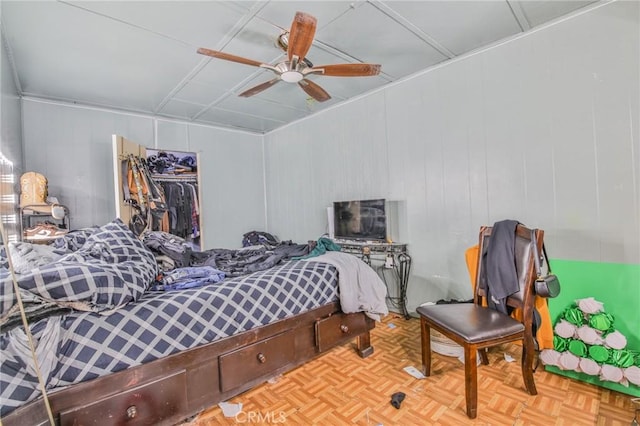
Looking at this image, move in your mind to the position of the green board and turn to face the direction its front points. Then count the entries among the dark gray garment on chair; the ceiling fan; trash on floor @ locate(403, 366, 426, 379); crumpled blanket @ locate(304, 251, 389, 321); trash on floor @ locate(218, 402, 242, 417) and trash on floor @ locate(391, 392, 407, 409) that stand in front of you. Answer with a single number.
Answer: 6

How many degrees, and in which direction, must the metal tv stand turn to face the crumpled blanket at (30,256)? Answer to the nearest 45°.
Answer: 0° — it already faces it

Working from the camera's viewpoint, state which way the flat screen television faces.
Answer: facing the viewer and to the left of the viewer

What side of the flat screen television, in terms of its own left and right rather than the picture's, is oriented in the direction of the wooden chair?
left

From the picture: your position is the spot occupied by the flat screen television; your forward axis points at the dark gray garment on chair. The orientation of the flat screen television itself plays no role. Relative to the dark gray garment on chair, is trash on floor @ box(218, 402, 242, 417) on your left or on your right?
right

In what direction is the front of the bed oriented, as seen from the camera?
facing away from the viewer and to the right of the viewer

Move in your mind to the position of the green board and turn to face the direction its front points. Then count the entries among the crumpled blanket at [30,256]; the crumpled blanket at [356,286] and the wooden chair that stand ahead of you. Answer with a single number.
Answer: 3

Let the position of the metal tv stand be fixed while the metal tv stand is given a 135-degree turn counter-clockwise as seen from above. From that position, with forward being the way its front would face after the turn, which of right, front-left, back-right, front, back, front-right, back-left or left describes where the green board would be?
front-right

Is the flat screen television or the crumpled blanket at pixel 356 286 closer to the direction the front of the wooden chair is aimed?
the crumpled blanket

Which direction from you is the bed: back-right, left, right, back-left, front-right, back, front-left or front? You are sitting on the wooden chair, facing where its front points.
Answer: front

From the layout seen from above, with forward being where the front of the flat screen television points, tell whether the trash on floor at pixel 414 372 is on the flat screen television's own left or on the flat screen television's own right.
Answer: on the flat screen television's own left

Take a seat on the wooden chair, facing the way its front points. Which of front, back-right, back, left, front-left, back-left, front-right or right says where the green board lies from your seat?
back
